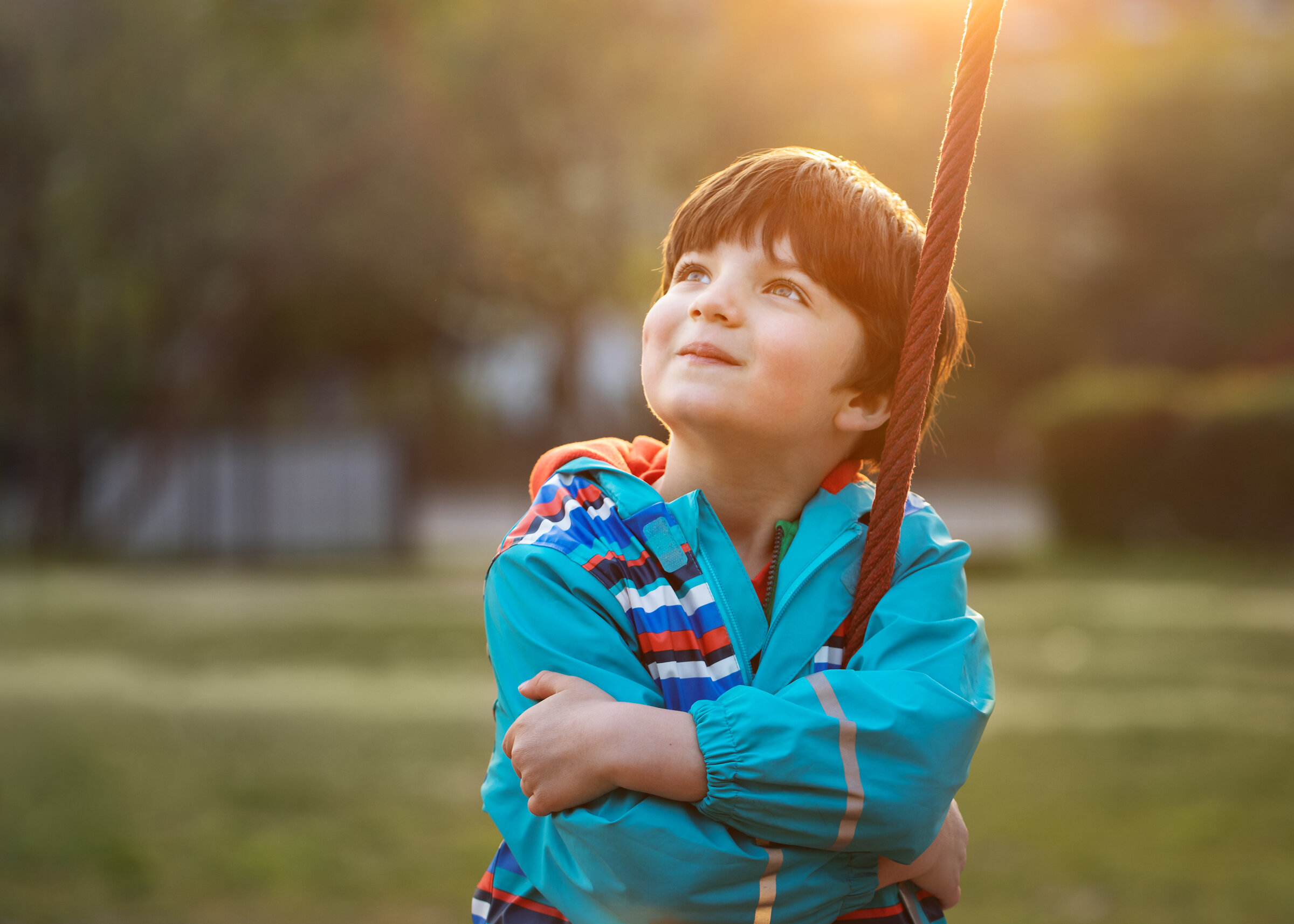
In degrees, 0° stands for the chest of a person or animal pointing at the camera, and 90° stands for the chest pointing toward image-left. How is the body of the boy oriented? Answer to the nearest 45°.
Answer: approximately 0°
